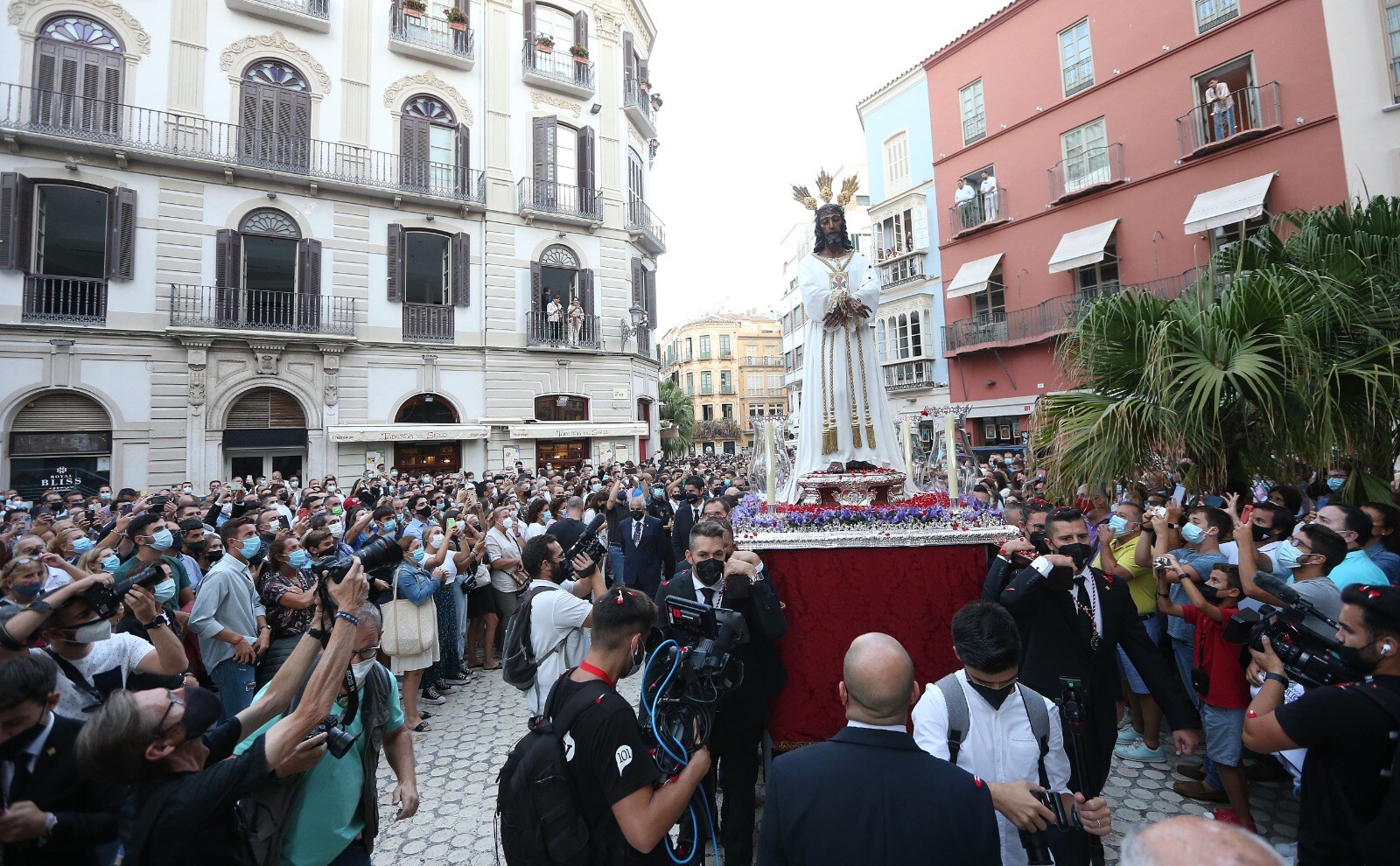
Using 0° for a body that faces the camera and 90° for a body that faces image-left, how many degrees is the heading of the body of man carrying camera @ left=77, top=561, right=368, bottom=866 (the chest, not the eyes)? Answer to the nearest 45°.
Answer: approximately 270°

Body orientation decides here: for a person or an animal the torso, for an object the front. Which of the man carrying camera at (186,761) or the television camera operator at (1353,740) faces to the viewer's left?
the television camera operator

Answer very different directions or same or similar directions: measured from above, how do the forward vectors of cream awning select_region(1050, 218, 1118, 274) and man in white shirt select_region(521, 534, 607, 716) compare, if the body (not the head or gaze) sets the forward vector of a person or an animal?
very different directions

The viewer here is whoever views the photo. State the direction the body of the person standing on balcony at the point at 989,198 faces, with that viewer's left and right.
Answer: facing the viewer and to the left of the viewer

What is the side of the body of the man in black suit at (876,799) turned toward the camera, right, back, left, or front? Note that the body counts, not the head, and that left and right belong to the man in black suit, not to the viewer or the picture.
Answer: back

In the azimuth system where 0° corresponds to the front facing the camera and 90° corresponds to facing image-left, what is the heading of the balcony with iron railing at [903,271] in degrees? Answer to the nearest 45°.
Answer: approximately 45°

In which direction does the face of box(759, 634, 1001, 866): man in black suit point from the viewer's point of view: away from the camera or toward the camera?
away from the camera

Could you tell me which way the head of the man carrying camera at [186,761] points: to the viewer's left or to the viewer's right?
to the viewer's right

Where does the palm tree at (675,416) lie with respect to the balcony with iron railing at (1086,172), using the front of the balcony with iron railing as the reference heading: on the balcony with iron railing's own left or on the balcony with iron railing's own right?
on the balcony with iron railing's own right

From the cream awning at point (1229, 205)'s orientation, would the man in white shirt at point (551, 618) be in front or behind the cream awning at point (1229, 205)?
in front

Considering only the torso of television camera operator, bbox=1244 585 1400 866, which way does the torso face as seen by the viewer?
to the viewer's left

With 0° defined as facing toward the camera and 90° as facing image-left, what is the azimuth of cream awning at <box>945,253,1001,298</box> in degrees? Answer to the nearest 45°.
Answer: approximately 45°
